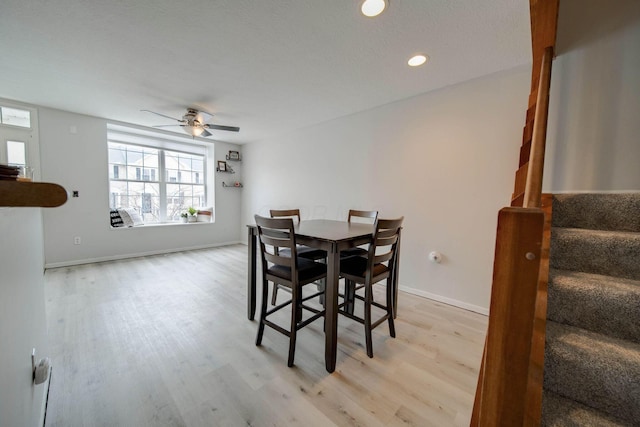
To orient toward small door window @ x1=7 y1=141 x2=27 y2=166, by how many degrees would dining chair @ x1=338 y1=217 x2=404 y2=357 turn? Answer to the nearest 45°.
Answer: approximately 45° to its left

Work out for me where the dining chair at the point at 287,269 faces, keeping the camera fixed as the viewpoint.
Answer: facing away from the viewer and to the right of the viewer

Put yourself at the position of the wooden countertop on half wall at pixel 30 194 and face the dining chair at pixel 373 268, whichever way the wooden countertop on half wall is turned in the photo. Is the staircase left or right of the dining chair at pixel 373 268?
right

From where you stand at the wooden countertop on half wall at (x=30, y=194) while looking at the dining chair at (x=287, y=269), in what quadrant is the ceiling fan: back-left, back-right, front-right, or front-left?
front-left

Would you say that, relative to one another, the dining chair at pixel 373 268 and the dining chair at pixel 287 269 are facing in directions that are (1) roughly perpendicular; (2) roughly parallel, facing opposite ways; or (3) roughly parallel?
roughly perpendicular

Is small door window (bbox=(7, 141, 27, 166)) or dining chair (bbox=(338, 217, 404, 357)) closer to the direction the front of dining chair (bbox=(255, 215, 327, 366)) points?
the dining chair

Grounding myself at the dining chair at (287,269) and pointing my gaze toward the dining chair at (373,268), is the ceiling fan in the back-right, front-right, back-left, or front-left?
back-left

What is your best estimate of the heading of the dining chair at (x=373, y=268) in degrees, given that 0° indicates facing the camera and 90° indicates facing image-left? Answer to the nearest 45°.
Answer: approximately 135°

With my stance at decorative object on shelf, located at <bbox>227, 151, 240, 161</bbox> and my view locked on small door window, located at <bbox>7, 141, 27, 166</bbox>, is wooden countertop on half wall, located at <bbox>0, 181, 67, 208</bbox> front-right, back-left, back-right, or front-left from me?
front-left

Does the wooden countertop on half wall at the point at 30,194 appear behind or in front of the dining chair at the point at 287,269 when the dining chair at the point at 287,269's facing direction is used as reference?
behind

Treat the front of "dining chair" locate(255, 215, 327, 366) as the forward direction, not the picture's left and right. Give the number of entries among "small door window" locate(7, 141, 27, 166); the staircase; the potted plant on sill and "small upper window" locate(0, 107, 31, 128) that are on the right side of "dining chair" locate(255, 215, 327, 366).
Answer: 1

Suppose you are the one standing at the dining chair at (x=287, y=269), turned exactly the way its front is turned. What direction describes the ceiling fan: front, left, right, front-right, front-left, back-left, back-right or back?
left

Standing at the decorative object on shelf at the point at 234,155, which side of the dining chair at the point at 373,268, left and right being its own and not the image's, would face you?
front

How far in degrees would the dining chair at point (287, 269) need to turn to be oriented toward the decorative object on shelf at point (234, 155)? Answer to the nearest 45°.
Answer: approximately 45° to its left

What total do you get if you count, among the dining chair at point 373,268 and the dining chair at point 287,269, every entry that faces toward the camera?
0

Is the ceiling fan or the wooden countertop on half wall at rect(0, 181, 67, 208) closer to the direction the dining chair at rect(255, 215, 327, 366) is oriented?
the ceiling fan

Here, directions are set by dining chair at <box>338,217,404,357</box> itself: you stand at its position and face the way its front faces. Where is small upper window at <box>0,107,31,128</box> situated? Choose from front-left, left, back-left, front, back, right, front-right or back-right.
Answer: front-left
